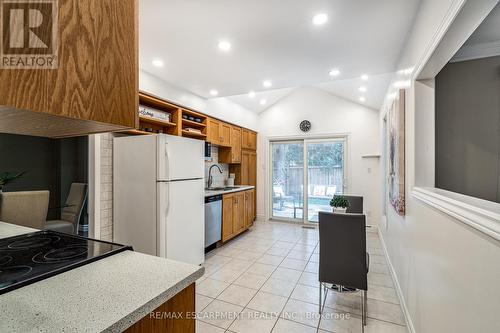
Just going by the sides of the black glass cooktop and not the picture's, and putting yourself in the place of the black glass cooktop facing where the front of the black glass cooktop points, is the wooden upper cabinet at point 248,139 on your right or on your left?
on your left

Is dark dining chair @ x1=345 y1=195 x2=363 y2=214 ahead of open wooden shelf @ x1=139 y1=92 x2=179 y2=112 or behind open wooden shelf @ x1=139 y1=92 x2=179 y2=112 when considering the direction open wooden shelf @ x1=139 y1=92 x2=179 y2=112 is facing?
ahead

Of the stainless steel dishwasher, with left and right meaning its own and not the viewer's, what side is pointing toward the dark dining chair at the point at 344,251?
front

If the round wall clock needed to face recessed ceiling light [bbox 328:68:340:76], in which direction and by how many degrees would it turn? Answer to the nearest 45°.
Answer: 0° — it already faces it

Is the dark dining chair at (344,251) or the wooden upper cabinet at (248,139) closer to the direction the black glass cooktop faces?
the dark dining chair

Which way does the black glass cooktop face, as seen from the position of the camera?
facing the viewer and to the right of the viewer

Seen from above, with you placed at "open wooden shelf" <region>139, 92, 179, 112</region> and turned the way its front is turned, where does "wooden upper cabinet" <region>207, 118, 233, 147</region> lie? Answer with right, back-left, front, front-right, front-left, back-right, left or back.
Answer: left

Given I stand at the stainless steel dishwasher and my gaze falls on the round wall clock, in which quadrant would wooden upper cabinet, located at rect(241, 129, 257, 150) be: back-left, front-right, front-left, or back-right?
front-left

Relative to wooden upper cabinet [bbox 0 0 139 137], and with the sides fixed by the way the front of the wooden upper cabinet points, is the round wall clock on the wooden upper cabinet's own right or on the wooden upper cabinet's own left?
on the wooden upper cabinet's own left

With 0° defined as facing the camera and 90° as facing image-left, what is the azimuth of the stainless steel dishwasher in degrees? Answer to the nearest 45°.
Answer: approximately 315°

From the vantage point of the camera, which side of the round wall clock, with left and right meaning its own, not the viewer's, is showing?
front

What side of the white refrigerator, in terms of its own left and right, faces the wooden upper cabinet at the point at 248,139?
left
